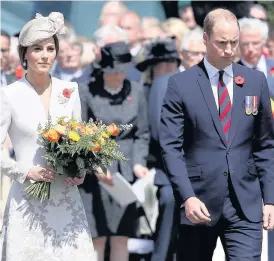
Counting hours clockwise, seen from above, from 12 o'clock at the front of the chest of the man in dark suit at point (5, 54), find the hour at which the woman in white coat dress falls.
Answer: The woman in white coat dress is roughly at 12 o'clock from the man in dark suit.

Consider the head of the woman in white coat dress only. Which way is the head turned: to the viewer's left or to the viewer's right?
to the viewer's right

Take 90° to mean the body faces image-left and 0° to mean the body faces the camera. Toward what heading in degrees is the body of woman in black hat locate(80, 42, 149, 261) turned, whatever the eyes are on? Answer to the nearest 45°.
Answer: approximately 0°

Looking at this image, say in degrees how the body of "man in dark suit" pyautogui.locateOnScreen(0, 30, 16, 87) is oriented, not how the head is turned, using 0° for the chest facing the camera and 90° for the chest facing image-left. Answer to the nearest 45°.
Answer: approximately 0°

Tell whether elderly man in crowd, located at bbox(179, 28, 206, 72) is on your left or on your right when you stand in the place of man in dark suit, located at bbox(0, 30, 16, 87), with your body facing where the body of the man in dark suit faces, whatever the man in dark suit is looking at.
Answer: on your left

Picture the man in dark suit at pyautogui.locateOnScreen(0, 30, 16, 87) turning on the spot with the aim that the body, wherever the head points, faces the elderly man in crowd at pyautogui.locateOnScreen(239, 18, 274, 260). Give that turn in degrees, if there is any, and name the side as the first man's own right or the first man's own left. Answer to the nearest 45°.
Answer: approximately 45° to the first man's own left
